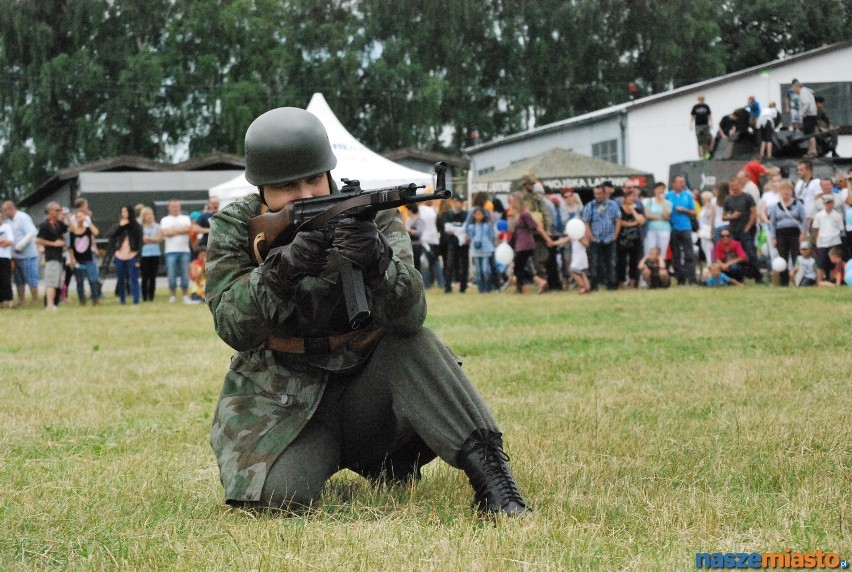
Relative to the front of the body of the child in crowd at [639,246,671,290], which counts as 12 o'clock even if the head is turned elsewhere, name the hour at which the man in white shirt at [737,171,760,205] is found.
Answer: The man in white shirt is roughly at 8 o'clock from the child in crowd.

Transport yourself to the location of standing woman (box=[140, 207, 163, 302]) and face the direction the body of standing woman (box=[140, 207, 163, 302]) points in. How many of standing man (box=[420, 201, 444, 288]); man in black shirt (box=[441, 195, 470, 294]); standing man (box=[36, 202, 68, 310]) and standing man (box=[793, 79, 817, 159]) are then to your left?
3

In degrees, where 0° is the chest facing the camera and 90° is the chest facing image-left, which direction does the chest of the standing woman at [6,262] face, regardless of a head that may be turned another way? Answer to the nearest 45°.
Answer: approximately 0°

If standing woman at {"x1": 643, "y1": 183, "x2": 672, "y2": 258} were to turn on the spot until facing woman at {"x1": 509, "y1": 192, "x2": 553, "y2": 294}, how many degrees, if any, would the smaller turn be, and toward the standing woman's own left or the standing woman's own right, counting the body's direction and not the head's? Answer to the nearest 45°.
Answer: approximately 90° to the standing woman's own right

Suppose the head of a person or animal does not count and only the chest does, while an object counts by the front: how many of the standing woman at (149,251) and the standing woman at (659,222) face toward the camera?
2

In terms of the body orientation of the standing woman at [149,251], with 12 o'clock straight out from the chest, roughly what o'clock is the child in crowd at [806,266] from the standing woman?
The child in crowd is roughly at 10 o'clock from the standing woman.

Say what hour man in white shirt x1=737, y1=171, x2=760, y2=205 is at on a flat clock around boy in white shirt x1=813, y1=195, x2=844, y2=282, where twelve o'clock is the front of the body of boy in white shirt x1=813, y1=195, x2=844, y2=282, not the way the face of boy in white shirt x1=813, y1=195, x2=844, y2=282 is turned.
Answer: man in white shirt x1=737, y1=171, x2=760, y2=205 is roughly at 5 o'clock from boy in white shirt x1=813, y1=195, x2=844, y2=282.

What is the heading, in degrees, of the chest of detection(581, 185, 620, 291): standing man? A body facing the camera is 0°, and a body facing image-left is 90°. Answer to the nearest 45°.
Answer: approximately 0°
